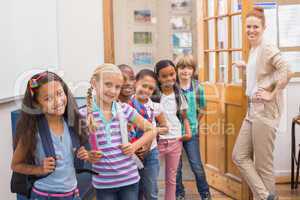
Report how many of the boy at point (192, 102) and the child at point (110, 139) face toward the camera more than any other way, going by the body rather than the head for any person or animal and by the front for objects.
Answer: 2

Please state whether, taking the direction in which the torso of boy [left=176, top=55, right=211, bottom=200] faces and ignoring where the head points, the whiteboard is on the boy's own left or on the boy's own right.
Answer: on the boy's own right
